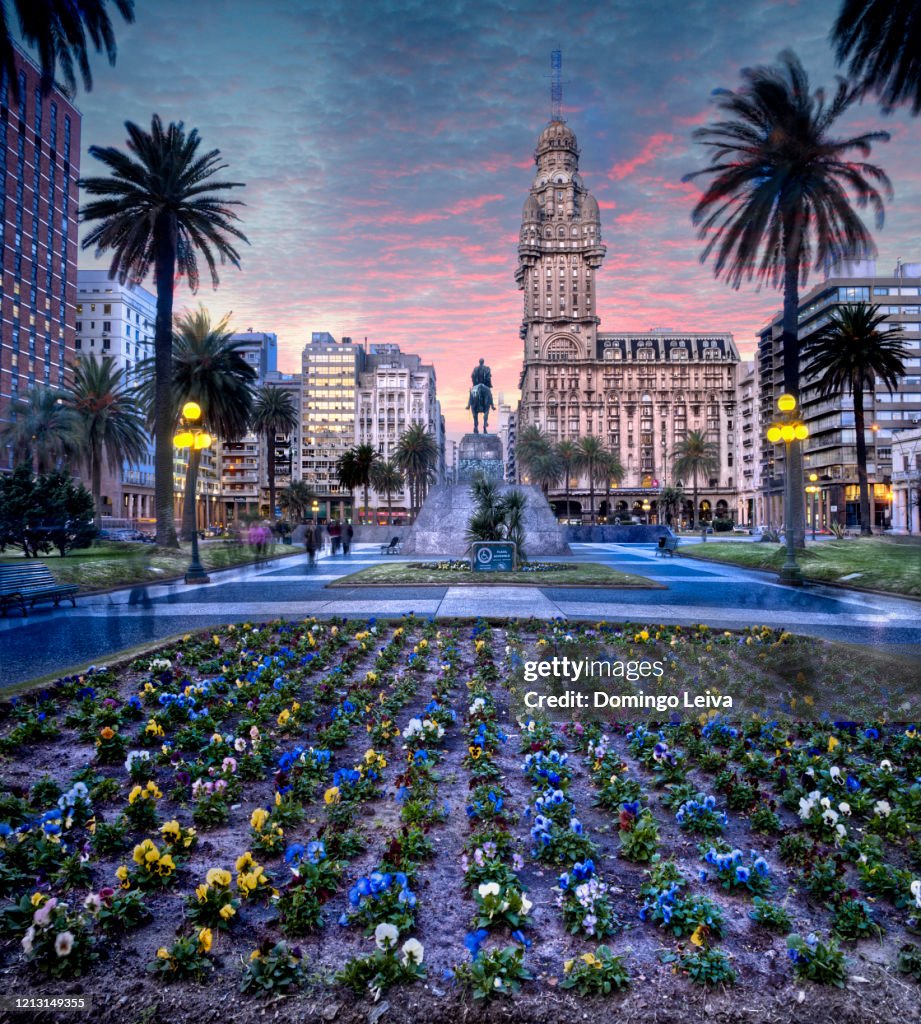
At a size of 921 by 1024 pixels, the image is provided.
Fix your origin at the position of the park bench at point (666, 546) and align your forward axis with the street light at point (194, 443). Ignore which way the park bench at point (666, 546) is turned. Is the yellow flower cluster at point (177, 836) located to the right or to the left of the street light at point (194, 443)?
left

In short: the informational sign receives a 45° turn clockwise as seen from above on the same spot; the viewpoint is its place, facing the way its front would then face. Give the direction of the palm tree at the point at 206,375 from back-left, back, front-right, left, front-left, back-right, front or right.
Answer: right

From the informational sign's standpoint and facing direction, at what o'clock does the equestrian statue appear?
The equestrian statue is roughly at 6 o'clock from the informational sign.
